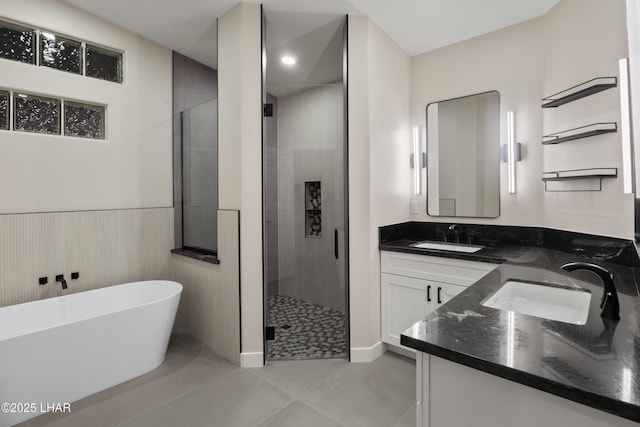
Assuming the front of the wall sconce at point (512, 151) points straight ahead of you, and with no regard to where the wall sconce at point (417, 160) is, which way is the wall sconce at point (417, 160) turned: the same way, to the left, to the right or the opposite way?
the same way

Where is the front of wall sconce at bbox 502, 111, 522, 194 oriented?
toward the camera

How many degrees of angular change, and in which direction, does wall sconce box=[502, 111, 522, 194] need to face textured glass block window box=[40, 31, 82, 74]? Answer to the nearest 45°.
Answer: approximately 45° to its right

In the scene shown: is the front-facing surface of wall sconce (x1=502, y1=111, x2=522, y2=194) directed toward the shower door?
no

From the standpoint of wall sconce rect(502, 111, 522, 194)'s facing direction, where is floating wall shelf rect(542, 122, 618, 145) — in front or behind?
in front

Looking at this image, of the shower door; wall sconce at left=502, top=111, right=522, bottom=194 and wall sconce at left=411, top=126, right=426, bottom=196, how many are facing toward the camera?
3

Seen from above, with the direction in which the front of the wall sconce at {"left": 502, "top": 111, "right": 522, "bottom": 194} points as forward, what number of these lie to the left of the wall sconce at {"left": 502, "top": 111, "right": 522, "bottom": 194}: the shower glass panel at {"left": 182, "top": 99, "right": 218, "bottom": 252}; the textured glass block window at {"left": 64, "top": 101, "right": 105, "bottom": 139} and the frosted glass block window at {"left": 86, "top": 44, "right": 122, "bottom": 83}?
0

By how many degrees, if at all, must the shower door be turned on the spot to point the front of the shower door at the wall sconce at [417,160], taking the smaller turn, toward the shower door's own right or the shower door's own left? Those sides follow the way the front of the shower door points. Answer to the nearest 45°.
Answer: approximately 90° to the shower door's own left

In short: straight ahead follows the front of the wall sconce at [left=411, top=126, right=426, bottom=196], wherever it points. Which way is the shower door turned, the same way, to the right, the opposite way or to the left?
the same way

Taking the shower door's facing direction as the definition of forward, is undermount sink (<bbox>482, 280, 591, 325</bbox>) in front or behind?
in front

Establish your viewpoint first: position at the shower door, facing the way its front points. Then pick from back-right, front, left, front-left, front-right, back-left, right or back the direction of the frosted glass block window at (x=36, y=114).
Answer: right

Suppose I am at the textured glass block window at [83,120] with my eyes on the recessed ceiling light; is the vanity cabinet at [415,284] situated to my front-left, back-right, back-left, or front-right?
front-right

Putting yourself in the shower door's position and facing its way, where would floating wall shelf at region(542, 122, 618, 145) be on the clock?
The floating wall shelf is roughly at 10 o'clock from the shower door.

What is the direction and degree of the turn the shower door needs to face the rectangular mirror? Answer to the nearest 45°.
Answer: approximately 90° to its left

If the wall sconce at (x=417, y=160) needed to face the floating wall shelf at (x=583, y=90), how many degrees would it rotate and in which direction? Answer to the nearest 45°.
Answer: approximately 45° to its left
